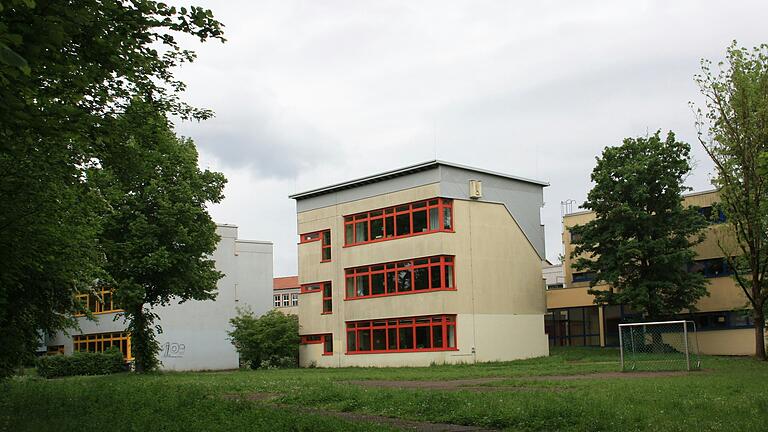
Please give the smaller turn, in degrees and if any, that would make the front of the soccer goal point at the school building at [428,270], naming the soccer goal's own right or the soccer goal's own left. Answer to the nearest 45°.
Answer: approximately 135° to the soccer goal's own right

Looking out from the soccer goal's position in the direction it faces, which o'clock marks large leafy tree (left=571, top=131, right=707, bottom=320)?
The large leafy tree is roughly at 6 o'clock from the soccer goal.

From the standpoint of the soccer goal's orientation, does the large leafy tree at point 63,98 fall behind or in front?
in front

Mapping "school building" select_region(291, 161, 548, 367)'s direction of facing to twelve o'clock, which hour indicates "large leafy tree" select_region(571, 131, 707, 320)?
The large leafy tree is roughly at 8 o'clock from the school building.

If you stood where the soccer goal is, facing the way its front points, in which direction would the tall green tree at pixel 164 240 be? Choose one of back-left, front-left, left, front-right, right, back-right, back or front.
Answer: right

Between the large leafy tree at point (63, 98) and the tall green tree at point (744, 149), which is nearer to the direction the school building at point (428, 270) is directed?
the large leafy tree

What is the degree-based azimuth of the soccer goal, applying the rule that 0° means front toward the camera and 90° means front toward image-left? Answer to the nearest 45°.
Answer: approximately 0°

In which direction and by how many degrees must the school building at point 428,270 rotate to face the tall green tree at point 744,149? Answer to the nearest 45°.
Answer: approximately 90° to its left

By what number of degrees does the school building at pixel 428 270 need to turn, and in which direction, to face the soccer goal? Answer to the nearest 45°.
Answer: approximately 90° to its left

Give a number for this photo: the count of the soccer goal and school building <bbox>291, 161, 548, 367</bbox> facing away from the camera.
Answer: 0
